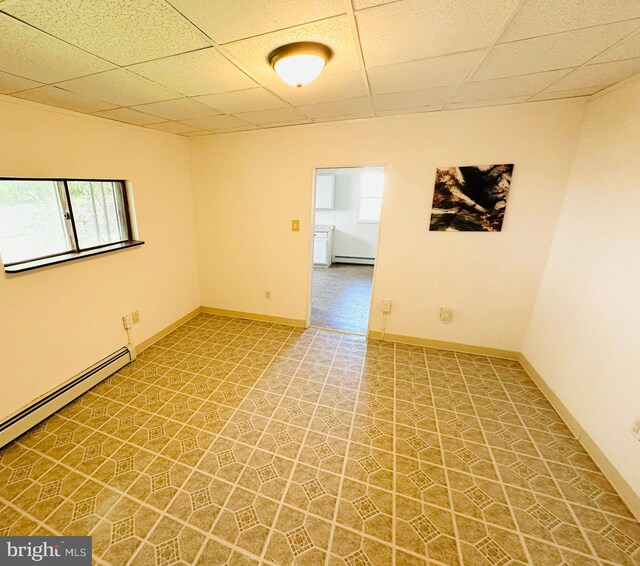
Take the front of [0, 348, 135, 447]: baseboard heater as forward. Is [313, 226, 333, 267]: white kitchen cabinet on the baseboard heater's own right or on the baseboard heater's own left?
on the baseboard heater's own left

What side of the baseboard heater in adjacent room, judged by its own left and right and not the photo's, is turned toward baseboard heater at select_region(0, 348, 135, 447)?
front

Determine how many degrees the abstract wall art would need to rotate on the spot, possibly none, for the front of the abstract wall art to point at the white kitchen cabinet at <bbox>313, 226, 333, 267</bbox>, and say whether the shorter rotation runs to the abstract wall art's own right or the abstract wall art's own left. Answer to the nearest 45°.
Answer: approximately 135° to the abstract wall art's own right

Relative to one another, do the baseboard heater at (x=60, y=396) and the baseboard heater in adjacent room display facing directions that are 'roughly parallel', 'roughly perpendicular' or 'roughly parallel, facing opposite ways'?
roughly perpendicular

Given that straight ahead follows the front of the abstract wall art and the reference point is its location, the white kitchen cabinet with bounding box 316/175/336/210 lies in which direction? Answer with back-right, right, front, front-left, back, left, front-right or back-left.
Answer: back-right

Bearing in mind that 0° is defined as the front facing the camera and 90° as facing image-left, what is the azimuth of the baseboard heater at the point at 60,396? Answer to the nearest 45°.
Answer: approximately 315°

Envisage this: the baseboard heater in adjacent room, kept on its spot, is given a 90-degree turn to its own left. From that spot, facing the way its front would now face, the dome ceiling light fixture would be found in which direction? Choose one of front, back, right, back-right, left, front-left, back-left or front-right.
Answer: right

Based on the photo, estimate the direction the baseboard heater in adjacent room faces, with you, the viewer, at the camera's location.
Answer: facing the viewer

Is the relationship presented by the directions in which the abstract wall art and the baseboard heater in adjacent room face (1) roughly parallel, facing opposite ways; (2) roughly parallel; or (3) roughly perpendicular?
roughly parallel

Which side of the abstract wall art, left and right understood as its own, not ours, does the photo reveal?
front

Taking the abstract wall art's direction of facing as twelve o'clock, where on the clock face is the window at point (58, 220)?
The window is roughly at 2 o'clock from the abstract wall art.

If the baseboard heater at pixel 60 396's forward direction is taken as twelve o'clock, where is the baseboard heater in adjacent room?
The baseboard heater in adjacent room is roughly at 10 o'clock from the baseboard heater.

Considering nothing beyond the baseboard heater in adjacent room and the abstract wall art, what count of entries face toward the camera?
2

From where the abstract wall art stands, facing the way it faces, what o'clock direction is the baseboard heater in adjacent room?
The baseboard heater in adjacent room is roughly at 5 o'clock from the abstract wall art.

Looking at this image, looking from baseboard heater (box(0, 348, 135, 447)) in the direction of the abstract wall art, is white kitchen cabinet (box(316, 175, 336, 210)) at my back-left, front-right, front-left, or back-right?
front-left

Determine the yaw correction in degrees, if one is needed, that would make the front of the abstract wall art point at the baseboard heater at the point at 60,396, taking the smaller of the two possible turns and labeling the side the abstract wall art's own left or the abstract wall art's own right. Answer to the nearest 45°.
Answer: approximately 45° to the abstract wall art's own right
